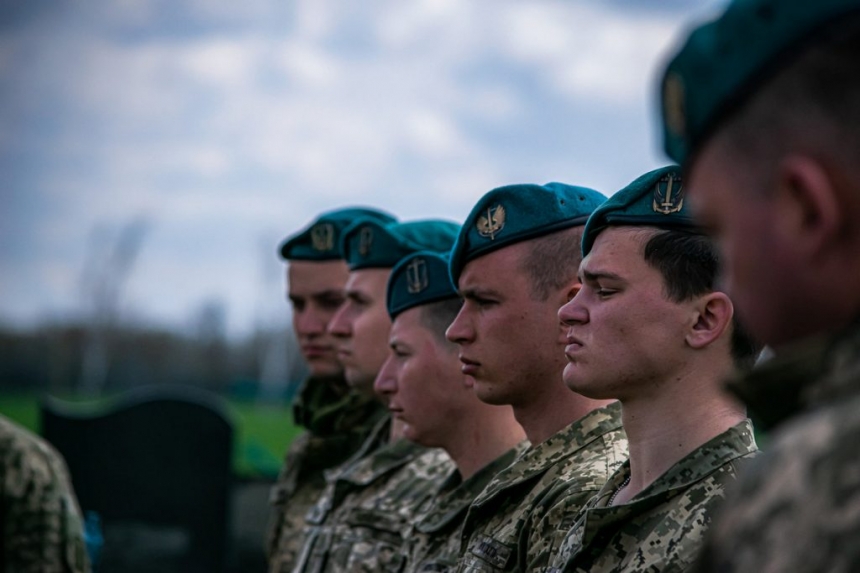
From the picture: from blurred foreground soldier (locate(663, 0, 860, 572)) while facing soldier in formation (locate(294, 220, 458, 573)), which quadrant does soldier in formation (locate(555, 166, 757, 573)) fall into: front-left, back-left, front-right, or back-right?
front-right

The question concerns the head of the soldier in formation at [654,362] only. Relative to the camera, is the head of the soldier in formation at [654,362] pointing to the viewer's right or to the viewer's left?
to the viewer's left

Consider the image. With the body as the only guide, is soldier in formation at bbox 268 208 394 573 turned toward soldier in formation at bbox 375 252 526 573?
no

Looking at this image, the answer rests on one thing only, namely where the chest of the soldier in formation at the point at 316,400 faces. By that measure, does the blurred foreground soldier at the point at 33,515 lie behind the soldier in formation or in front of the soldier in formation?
in front

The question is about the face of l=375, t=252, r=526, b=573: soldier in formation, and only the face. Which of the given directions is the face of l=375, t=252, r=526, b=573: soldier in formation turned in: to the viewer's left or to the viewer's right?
to the viewer's left

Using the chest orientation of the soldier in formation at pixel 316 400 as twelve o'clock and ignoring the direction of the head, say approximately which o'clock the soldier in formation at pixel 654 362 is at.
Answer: the soldier in formation at pixel 654 362 is roughly at 10 o'clock from the soldier in formation at pixel 316 400.

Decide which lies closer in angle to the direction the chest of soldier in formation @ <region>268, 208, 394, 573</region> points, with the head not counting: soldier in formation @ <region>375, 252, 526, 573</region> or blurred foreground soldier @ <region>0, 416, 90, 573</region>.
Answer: the blurred foreground soldier

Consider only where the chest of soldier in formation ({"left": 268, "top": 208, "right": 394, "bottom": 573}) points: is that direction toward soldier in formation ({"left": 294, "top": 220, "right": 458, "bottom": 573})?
no

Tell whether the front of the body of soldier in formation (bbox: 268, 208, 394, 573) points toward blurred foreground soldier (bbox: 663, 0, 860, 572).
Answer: no

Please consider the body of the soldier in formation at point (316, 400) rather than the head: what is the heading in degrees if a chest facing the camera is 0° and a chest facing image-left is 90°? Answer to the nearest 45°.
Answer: approximately 45°

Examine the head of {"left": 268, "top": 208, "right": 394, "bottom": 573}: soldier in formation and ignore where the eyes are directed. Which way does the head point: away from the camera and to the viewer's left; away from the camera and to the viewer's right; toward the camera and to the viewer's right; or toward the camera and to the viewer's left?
toward the camera and to the viewer's left
